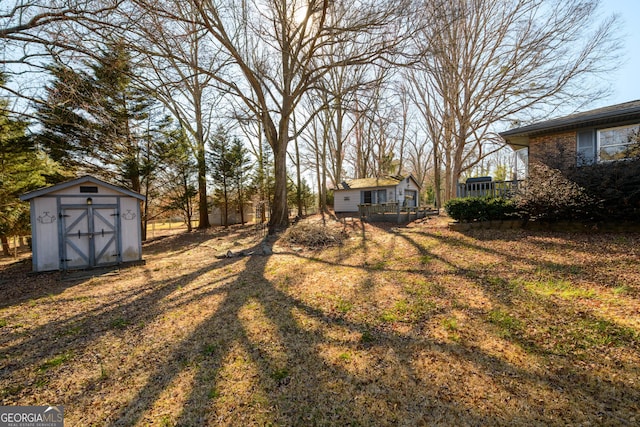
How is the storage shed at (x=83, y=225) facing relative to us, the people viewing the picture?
facing the viewer

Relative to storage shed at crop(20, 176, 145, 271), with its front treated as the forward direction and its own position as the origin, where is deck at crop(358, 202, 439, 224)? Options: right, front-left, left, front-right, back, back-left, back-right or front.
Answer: left

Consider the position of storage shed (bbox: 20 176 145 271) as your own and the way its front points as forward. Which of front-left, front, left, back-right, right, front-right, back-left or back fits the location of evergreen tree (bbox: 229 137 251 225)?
back-left

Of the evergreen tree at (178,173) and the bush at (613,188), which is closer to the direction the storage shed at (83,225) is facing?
the bush

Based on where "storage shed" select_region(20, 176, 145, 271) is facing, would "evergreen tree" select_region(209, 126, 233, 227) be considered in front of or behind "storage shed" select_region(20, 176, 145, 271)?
behind

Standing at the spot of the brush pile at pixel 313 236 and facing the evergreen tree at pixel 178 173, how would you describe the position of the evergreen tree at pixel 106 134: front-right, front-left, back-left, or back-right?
front-left

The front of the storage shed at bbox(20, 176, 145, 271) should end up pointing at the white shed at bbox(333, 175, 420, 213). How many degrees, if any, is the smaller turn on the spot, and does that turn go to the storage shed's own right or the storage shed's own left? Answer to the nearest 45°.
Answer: approximately 90° to the storage shed's own left

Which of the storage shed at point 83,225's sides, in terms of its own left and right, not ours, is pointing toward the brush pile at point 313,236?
left

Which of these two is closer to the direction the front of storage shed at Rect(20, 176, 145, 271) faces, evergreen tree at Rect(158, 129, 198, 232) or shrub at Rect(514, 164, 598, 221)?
the shrub
